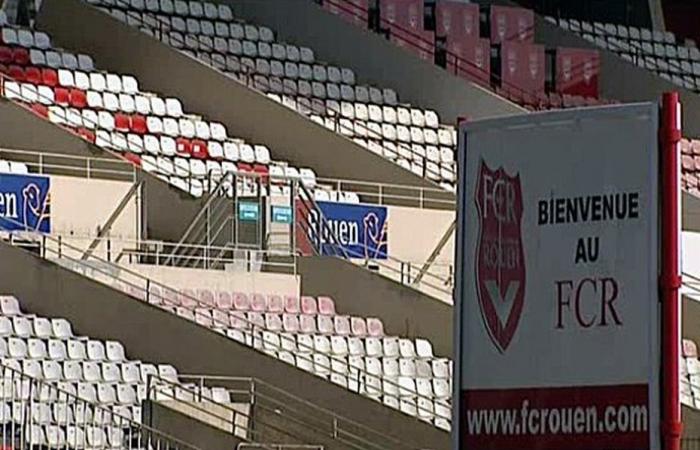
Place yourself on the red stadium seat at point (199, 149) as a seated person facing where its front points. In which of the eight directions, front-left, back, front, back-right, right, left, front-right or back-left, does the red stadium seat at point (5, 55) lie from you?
back-right

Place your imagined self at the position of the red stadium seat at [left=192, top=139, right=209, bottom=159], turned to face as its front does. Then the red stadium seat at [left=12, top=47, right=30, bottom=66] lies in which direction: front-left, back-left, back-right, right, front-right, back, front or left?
back-right

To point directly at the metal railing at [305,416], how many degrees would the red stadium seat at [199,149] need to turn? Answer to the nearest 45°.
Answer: approximately 45° to its right

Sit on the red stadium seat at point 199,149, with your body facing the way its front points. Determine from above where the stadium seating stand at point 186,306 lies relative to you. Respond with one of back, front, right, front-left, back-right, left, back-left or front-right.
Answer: front-right

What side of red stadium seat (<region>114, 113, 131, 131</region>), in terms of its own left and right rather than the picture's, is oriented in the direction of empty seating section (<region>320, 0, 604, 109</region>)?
left

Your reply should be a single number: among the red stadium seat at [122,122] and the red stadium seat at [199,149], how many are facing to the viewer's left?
0

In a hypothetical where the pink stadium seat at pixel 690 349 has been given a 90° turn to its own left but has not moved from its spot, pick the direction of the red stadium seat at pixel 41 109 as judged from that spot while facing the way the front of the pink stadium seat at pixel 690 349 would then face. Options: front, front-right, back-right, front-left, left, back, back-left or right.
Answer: back-left

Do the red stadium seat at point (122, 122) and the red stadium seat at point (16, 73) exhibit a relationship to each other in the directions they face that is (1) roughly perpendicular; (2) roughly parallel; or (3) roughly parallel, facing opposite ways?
roughly parallel

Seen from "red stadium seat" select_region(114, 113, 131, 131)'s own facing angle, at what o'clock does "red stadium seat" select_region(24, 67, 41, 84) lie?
"red stadium seat" select_region(24, 67, 41, 84) is roughly at 5 o'clock from "red stadium seat" select_region(114, 113, 131, 131).

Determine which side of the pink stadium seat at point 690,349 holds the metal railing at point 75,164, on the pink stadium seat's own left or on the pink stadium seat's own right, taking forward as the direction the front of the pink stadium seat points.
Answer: on the pink stadium seat's own right

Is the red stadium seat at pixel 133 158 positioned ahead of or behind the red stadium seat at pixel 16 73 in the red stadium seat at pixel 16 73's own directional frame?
ahead

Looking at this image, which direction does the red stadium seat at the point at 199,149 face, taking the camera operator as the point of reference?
facing the viewer and to the right of the viewer

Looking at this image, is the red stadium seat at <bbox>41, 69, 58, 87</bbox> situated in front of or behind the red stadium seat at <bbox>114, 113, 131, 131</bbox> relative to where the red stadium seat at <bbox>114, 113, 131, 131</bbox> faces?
behind

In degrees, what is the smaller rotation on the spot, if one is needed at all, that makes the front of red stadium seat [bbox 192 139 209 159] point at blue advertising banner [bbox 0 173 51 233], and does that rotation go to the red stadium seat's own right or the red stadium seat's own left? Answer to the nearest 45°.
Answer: approximately 90° to the red stadium seat's own right

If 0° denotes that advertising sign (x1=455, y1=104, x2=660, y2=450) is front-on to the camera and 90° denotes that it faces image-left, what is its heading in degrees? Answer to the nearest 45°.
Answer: approximately 45°

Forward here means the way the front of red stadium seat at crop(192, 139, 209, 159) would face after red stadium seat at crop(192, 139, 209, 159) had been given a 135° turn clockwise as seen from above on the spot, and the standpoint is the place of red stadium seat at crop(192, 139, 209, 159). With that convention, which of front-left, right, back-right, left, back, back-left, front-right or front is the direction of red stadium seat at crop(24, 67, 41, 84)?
front
